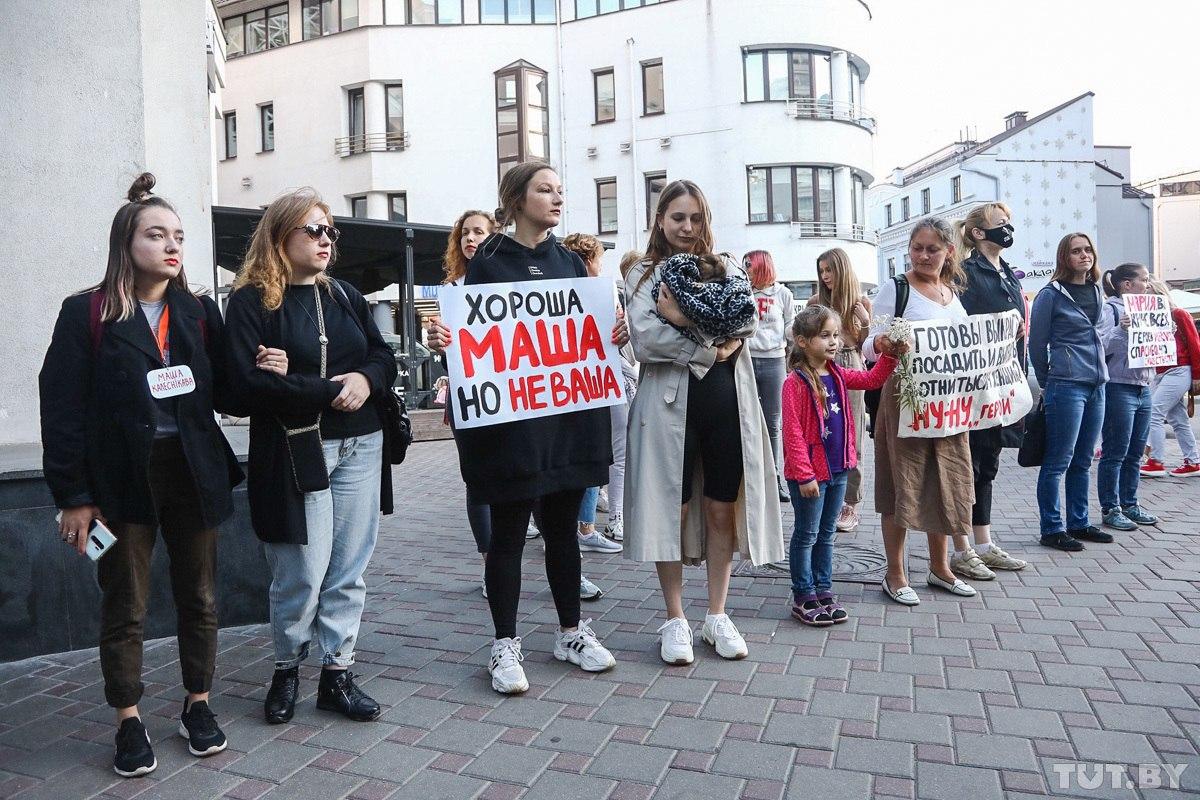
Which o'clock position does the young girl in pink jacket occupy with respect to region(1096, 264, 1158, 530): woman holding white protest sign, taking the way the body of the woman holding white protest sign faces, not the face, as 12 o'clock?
The young girl in pink jacket is roughly at 2 o'clock from the woman holding white protest sign.

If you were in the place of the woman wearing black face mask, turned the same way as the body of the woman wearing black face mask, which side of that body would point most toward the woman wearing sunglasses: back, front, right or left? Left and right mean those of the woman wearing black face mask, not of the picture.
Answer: right

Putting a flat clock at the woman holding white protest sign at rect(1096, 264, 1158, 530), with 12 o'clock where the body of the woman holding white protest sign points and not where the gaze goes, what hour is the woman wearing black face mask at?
The woman wearing black face mask is roughly at 2 o'clock from the woman holding white protest sign.

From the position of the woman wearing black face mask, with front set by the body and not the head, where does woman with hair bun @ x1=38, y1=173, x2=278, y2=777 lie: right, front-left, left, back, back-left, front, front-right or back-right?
right

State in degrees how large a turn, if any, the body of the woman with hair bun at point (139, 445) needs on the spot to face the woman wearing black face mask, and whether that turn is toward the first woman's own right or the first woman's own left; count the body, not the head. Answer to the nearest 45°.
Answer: approximately 45° to the first woman's own left

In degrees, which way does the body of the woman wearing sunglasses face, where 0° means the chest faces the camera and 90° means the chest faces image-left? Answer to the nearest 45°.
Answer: approximately 315°

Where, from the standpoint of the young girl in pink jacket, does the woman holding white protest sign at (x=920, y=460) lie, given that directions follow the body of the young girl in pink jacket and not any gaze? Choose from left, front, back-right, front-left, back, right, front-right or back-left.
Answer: left

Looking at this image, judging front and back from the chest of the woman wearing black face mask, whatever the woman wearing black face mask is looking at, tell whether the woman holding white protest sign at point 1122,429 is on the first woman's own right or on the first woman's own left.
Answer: on the first woman's own left

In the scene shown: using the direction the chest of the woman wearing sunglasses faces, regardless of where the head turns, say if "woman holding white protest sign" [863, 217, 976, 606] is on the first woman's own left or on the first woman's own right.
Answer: on the first woman's own left

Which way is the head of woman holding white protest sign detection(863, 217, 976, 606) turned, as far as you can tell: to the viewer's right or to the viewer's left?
to the viewer's left

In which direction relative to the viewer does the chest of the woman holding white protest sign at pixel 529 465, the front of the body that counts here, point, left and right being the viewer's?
facing the viewer

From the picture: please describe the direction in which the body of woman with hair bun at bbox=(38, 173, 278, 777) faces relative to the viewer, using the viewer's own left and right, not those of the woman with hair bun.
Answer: facing the viewer and to the right of the viewer

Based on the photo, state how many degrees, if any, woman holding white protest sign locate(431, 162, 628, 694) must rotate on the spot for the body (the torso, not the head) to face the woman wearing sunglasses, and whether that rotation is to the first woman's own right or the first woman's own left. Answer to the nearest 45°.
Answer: approximately 45° to the first woman's own right
